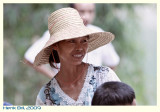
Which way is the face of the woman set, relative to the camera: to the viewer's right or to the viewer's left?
to the viewer's right

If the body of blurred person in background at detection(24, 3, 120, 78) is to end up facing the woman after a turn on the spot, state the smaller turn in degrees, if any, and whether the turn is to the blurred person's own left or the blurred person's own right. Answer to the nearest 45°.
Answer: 0° — they already face them

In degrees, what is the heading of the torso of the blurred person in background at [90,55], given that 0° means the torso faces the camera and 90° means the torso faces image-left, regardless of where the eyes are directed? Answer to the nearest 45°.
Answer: approximately 0°
